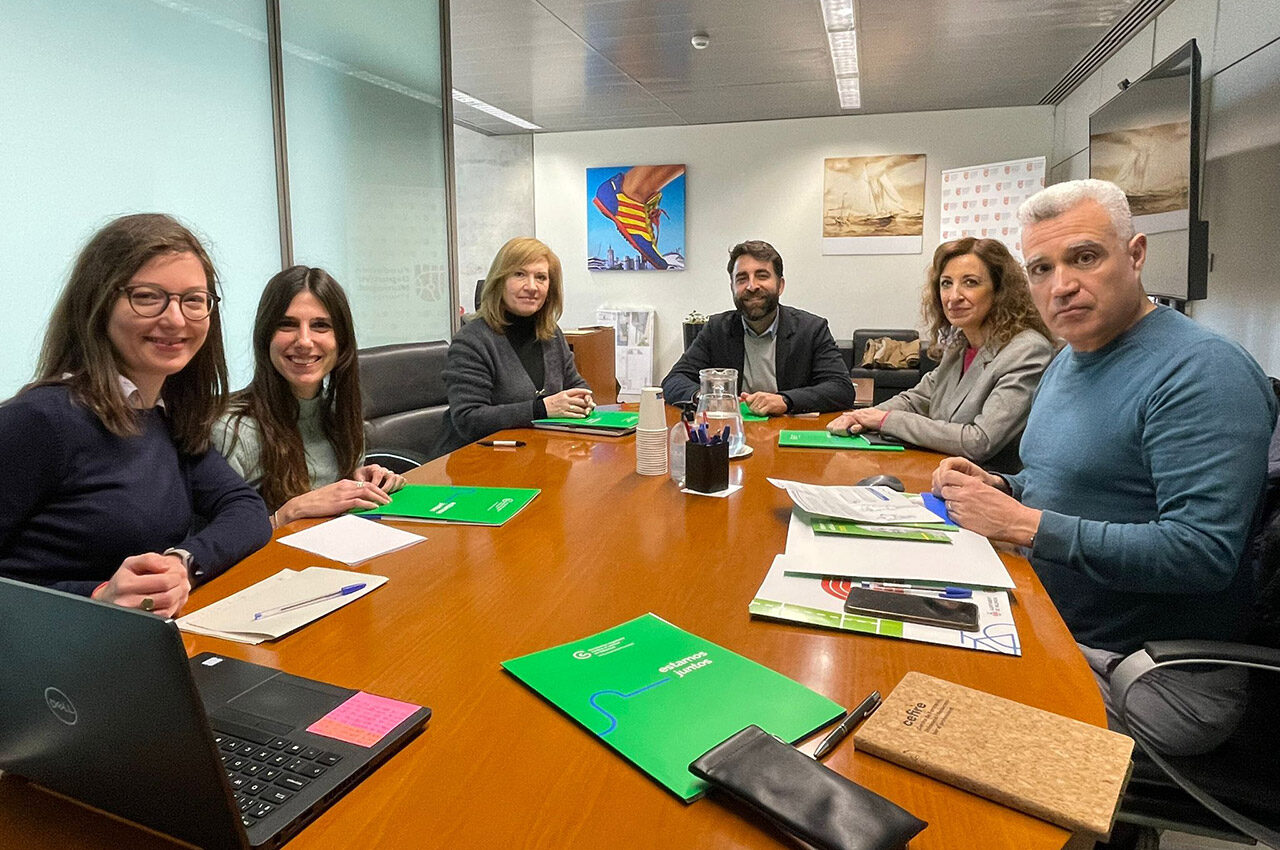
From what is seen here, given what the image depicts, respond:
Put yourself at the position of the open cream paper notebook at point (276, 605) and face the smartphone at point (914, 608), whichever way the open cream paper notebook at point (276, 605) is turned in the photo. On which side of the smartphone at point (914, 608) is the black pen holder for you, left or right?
left

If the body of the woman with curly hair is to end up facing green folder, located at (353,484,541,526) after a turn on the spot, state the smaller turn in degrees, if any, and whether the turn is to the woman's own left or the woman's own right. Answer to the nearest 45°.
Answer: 0° — they already face it

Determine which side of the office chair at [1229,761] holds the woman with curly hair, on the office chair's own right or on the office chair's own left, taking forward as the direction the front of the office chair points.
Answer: on the office chair's own right

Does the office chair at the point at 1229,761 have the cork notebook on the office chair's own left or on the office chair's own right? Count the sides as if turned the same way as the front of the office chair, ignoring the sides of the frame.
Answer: on the office chair's own left

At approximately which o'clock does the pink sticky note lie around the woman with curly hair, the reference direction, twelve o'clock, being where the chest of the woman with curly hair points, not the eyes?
The pink sticky note is roughly at 11 o'clock from the woman with curly hair.

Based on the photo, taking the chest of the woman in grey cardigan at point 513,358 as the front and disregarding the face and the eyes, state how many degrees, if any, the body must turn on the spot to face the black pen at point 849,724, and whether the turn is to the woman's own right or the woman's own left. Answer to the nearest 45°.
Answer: approximately 45° to the woman's own right

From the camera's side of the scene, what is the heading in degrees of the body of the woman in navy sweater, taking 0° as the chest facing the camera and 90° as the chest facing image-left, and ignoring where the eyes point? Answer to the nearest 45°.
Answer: approximately 315°

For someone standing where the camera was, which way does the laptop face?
facing away from the viewer and to the right of the viewer

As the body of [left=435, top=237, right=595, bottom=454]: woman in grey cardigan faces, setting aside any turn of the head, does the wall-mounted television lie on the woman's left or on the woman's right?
on the woman's left
